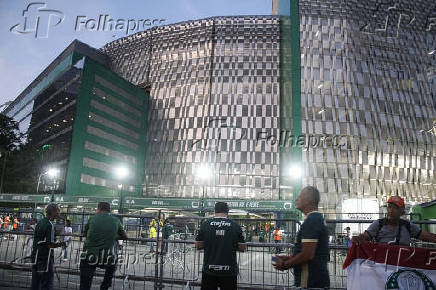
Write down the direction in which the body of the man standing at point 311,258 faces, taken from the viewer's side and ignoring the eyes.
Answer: to the viewer's left

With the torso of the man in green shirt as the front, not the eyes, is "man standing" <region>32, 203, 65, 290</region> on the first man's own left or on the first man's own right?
on the first man's own left

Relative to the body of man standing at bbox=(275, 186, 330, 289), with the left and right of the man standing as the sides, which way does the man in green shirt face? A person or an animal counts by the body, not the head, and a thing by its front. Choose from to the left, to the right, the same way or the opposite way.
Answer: to the right

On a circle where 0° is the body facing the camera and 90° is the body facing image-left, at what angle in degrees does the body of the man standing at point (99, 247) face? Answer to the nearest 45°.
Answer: approximately 180°

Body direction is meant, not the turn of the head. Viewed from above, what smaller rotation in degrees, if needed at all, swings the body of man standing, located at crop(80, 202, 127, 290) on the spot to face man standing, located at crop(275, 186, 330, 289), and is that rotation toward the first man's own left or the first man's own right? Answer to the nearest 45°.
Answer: approximately 135° to the first man's own right

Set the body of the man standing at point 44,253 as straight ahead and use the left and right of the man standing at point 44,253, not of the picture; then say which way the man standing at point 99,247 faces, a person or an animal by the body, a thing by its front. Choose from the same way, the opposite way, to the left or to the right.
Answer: to the left
